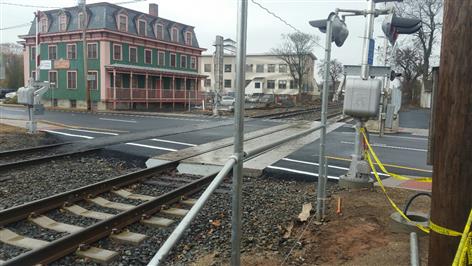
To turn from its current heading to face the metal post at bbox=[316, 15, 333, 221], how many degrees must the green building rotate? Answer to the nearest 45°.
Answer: approximately 45° to its right

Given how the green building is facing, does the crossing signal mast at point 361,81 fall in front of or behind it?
in front

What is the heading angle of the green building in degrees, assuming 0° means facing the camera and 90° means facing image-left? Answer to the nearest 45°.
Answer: approximately 315°

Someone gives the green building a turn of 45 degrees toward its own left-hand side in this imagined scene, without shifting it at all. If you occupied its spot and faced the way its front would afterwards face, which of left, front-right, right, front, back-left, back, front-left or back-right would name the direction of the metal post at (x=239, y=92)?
right

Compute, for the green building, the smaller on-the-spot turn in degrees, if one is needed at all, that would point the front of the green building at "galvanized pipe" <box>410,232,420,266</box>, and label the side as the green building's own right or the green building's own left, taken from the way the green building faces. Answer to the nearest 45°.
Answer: approximately 45° to the green building's own right

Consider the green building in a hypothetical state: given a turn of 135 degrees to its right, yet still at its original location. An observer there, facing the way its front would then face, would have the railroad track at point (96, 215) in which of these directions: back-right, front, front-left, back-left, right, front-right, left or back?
left

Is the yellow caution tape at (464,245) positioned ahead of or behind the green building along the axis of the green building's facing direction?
ahead

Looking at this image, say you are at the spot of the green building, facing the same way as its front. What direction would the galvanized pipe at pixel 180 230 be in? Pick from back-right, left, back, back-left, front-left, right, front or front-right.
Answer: front-right
